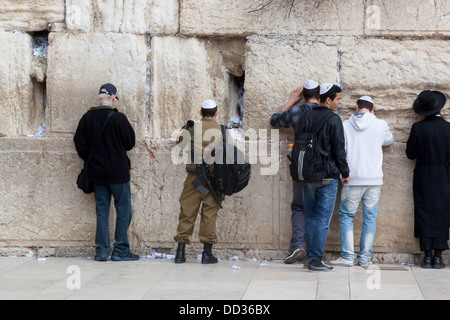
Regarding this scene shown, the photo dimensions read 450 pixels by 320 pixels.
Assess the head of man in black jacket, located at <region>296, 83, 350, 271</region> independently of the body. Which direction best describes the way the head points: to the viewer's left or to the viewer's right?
to the viewer's right

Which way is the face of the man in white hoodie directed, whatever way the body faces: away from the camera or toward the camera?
away from the camera

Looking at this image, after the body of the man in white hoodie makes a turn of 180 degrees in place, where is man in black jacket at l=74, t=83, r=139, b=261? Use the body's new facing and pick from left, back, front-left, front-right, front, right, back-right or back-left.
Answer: right

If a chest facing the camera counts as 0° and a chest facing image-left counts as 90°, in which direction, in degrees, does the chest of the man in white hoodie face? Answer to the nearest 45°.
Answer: approximately 180°

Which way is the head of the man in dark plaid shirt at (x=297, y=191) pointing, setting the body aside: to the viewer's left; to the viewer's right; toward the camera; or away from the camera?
away from the camera

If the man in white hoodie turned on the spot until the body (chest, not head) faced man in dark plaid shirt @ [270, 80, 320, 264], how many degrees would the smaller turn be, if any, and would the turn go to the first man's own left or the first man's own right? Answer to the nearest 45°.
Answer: approximately 90° to the first man's own left

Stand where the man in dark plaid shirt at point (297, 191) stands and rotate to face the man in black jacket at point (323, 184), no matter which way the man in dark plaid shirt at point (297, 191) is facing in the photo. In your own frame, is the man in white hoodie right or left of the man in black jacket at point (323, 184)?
left
